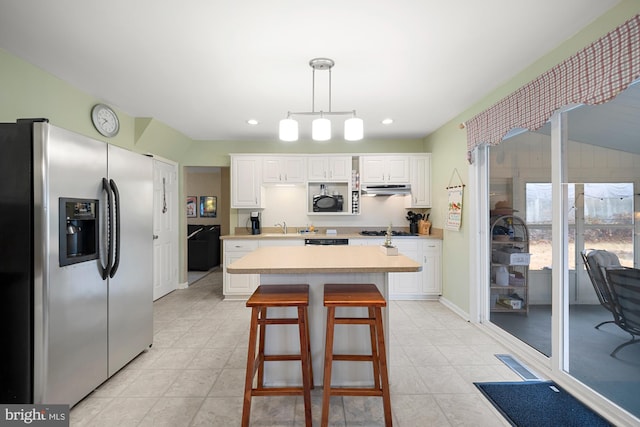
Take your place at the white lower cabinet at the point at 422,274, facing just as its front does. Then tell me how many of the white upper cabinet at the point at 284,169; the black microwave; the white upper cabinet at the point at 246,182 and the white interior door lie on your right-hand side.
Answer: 4

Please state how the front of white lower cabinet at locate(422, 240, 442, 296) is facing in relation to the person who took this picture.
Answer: facing the viewer

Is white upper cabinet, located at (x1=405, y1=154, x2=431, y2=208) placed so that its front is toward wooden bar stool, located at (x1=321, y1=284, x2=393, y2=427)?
yes

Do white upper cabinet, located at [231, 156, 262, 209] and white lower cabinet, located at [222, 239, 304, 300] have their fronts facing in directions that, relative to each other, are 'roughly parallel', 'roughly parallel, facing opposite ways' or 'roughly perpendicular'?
roughly parallel

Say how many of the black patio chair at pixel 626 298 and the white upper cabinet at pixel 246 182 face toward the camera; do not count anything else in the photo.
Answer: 1

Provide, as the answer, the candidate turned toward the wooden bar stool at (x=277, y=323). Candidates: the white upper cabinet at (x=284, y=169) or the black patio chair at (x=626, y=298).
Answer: the white upper cabinet

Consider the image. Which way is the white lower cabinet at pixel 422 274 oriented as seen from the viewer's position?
toward the camera

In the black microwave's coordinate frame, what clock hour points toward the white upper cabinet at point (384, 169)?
The white upper cabinet is roughly at 9 o'clock from the black microwave.

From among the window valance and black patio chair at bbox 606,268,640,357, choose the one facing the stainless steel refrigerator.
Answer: the window valance

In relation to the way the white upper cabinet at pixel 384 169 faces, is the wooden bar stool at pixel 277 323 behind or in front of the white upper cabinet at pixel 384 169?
in front

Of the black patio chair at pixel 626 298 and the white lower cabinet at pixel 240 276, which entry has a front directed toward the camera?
the white lower cabinet

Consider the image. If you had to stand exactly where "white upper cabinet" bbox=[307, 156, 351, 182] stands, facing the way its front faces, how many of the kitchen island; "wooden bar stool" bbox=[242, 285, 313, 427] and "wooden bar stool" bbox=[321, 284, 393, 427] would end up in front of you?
3

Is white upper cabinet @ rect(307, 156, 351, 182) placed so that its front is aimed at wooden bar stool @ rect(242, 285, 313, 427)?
yes

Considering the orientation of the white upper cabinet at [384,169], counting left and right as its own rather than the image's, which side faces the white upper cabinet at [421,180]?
left

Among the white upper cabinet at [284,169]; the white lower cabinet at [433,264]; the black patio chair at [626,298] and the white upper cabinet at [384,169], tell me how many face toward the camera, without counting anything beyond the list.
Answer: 3

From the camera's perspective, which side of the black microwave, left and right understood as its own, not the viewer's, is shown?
front

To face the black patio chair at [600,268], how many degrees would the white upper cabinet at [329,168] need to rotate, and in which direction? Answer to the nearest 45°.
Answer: approximately 45° to its left

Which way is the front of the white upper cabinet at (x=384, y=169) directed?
toward the camera

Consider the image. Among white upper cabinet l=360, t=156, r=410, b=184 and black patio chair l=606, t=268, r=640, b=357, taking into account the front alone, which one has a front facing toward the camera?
the white upper cabinet

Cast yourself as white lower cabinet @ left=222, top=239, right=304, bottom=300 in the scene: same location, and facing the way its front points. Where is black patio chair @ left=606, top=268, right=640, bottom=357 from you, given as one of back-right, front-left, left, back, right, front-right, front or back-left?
front-left
